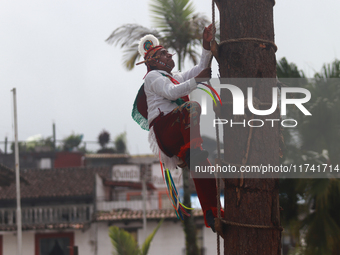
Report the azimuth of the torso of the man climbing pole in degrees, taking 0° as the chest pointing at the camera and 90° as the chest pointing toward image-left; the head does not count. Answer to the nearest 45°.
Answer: approximately 270°

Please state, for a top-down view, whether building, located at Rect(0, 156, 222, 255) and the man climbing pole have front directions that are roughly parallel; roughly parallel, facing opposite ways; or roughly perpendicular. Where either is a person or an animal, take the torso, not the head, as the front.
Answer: roughly perpendicular

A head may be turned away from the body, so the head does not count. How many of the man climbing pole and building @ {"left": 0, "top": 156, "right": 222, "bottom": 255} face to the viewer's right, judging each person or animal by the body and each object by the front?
1

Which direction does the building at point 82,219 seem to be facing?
toward the camera

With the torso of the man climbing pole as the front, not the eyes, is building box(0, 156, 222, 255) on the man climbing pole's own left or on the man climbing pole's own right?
on the man climbing pole's own left

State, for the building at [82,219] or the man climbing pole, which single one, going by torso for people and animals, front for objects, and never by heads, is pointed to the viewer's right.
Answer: the man climbing pole

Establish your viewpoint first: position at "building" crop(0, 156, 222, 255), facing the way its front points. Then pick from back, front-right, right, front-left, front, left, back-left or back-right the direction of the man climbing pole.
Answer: front

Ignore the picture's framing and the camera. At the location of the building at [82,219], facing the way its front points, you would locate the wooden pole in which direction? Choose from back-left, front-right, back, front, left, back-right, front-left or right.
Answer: front
